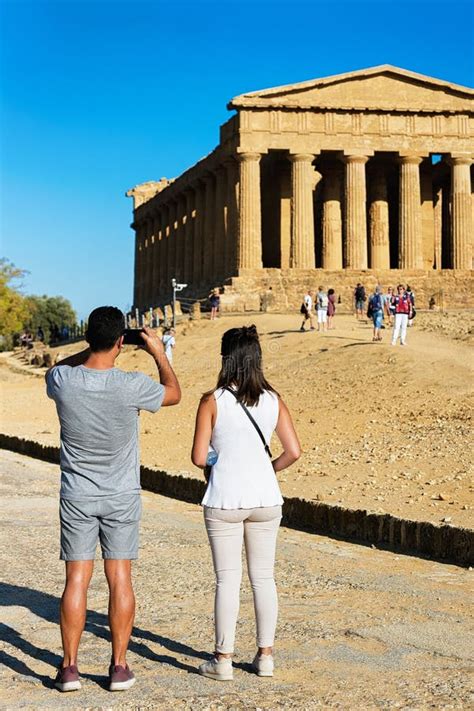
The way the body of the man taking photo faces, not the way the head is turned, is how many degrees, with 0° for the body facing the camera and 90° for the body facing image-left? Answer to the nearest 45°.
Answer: approximately 180°

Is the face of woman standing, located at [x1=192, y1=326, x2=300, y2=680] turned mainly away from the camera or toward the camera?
away from the camera

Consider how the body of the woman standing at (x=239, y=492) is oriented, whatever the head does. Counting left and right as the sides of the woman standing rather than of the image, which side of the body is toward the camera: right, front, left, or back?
back

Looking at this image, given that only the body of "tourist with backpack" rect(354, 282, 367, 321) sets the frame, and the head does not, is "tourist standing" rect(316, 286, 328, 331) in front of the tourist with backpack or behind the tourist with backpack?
behind

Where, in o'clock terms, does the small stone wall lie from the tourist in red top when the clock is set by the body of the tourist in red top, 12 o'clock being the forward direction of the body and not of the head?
The small stone wall is roughly at 12 o'clock from the tourist in red top.

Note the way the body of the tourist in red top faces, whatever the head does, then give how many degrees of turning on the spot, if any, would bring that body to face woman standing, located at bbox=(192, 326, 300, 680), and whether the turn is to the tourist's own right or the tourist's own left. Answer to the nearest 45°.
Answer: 0° — they already face them

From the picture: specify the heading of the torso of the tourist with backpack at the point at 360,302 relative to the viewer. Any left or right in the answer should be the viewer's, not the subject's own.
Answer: facing away from the viewer
